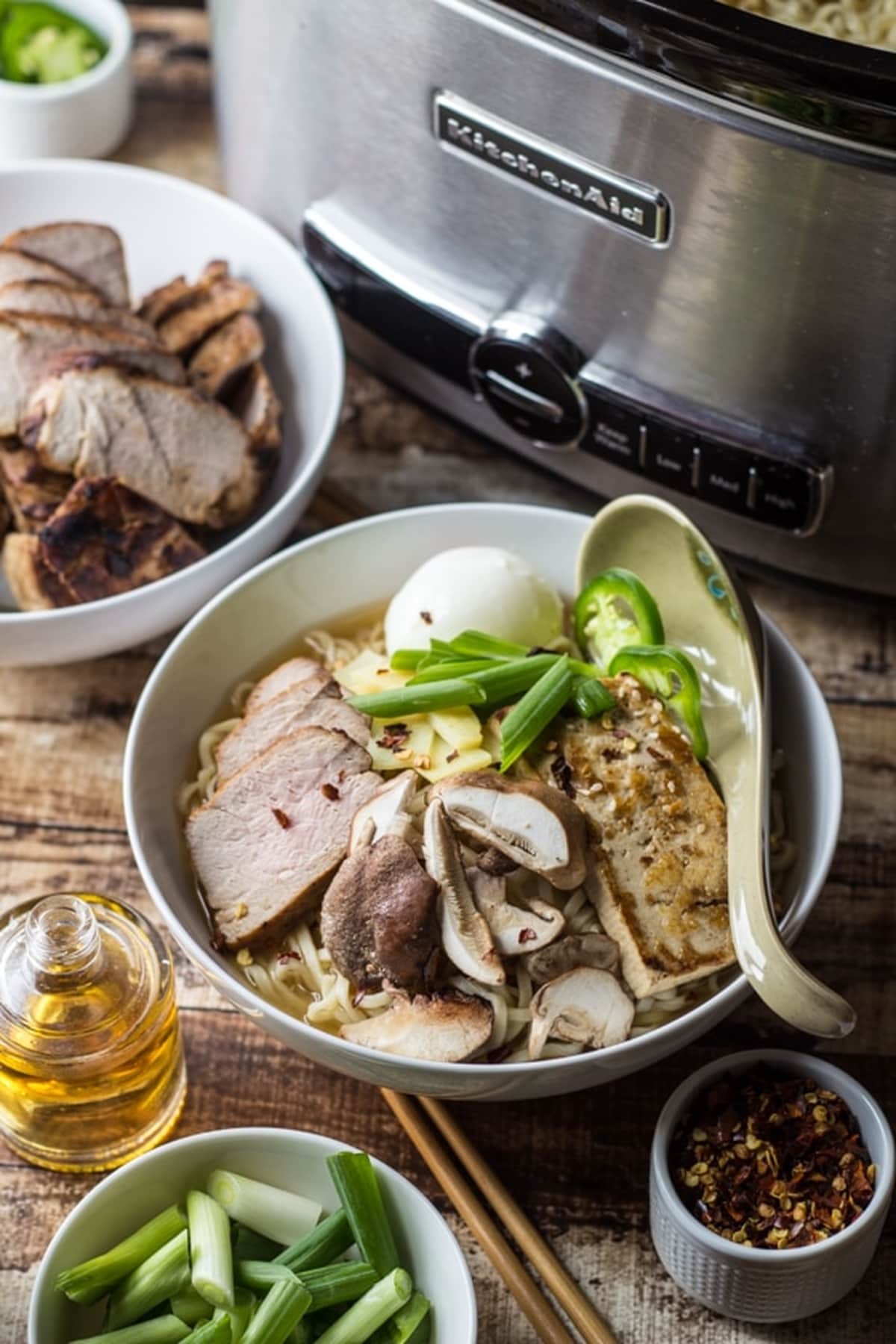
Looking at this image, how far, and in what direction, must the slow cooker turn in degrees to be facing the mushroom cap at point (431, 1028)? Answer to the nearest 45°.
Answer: approximately 45° to its left

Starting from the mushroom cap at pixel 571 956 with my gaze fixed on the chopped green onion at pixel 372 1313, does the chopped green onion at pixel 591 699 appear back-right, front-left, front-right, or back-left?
back-right

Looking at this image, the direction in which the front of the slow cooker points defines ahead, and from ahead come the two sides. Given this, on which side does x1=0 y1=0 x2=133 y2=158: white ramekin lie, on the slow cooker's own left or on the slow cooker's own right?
on the slow cooker's own right

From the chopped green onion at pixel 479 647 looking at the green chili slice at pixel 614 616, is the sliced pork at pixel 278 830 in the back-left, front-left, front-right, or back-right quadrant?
back-right

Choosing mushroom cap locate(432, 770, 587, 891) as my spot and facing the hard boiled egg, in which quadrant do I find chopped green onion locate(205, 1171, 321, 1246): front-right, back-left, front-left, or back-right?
back-left

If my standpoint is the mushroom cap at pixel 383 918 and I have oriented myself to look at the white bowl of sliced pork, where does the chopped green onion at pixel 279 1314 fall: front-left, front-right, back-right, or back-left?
back-left

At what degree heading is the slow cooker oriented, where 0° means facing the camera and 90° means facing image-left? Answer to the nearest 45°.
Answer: approximately 45°

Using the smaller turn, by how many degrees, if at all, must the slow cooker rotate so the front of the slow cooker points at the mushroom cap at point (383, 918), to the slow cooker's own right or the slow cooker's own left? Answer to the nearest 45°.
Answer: approximately 45° to the slow cooker's own left
